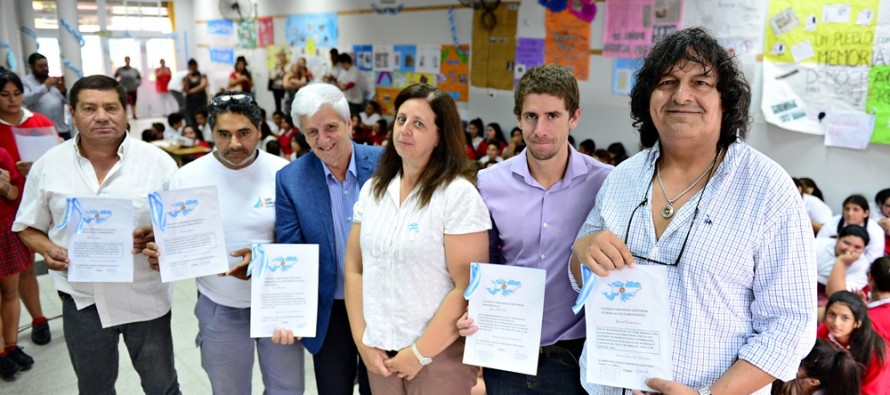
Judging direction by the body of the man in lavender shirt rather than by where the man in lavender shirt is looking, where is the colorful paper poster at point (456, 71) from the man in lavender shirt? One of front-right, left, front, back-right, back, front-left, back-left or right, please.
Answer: back

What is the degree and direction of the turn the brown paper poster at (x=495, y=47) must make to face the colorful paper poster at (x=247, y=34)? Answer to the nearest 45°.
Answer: approximately 135° to its right

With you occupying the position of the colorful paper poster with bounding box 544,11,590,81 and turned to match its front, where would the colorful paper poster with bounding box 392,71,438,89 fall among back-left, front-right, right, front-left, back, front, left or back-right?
back-right

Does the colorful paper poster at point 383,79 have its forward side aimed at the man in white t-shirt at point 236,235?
yes

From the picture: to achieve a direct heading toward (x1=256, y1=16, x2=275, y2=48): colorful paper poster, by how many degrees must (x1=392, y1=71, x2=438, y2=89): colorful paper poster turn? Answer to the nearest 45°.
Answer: approximately 135° to its right
